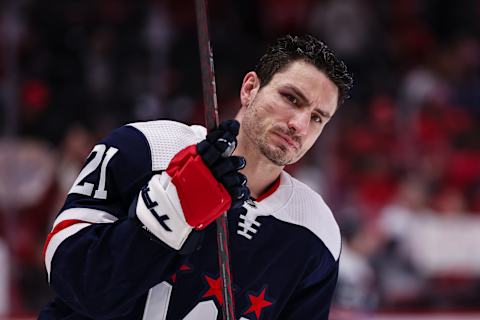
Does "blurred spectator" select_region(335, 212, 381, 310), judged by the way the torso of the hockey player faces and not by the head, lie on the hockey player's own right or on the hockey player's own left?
on the hockey player's own left

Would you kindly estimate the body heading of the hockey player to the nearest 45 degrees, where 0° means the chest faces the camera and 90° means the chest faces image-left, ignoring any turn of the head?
approximately 315°
